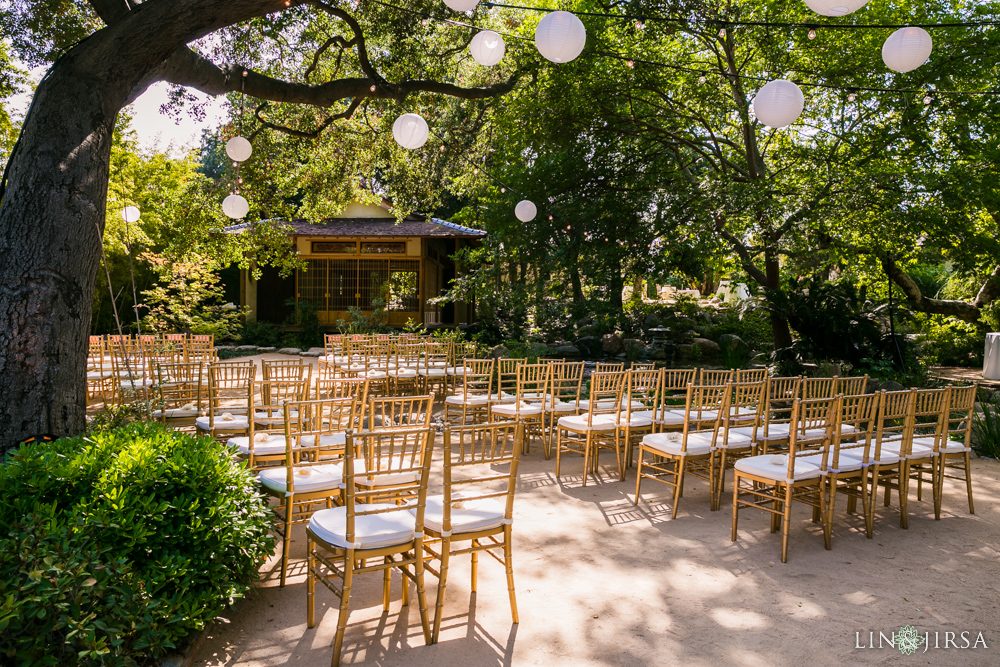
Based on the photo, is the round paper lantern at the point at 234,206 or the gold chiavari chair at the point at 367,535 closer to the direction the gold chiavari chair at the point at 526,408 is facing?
the round paper lantern

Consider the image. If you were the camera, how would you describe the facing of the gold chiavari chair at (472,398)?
facing away from the viewer and to the left of the viewer

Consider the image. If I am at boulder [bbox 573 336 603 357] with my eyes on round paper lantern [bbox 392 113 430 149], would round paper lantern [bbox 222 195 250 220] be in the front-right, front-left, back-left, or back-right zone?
front-right

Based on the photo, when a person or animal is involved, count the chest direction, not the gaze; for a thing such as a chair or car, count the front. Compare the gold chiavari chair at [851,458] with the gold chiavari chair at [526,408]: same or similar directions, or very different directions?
same or similar directions

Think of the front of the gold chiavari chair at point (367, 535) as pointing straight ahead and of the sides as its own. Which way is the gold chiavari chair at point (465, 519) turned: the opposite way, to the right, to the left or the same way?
the same way

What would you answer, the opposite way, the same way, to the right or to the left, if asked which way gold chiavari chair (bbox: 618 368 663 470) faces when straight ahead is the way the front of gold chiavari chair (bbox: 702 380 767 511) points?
the same way

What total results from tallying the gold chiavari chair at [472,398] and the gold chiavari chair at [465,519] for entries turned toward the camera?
0

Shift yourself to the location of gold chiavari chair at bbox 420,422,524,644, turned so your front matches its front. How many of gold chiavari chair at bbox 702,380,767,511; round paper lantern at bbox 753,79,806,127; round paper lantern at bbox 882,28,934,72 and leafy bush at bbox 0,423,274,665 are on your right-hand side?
3

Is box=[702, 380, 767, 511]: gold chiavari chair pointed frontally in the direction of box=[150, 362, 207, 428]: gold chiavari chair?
no

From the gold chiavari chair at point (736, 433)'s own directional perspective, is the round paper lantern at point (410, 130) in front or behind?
in front
